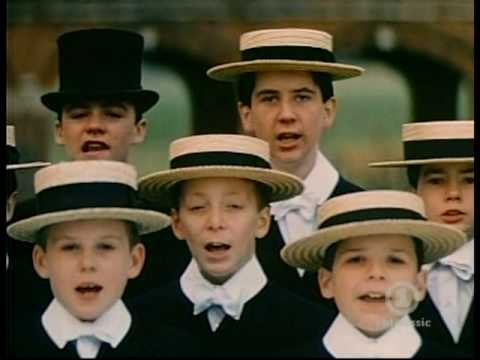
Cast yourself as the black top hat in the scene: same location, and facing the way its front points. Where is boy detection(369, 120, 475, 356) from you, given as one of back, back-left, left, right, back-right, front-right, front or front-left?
left

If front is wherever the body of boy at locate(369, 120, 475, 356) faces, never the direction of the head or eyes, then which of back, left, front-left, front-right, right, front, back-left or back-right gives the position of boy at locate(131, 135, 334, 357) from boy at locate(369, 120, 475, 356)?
right

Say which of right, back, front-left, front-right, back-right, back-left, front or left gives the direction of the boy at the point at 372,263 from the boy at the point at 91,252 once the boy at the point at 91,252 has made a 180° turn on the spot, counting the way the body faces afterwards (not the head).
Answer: right

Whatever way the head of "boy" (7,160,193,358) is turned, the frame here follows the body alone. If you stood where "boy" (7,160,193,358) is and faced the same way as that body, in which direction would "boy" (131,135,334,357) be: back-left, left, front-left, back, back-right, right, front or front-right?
left

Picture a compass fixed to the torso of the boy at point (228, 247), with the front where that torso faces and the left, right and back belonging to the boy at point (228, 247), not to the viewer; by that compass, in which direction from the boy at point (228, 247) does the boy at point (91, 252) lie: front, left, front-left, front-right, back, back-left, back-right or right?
right

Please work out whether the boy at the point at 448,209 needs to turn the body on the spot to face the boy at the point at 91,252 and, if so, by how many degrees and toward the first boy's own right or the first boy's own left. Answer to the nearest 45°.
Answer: approximately 90° to the first boy's own right

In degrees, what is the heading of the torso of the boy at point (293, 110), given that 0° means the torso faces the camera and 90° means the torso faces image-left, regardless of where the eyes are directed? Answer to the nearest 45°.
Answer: approximately 0°

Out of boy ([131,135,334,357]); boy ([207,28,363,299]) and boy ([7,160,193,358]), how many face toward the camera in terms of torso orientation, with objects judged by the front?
3
